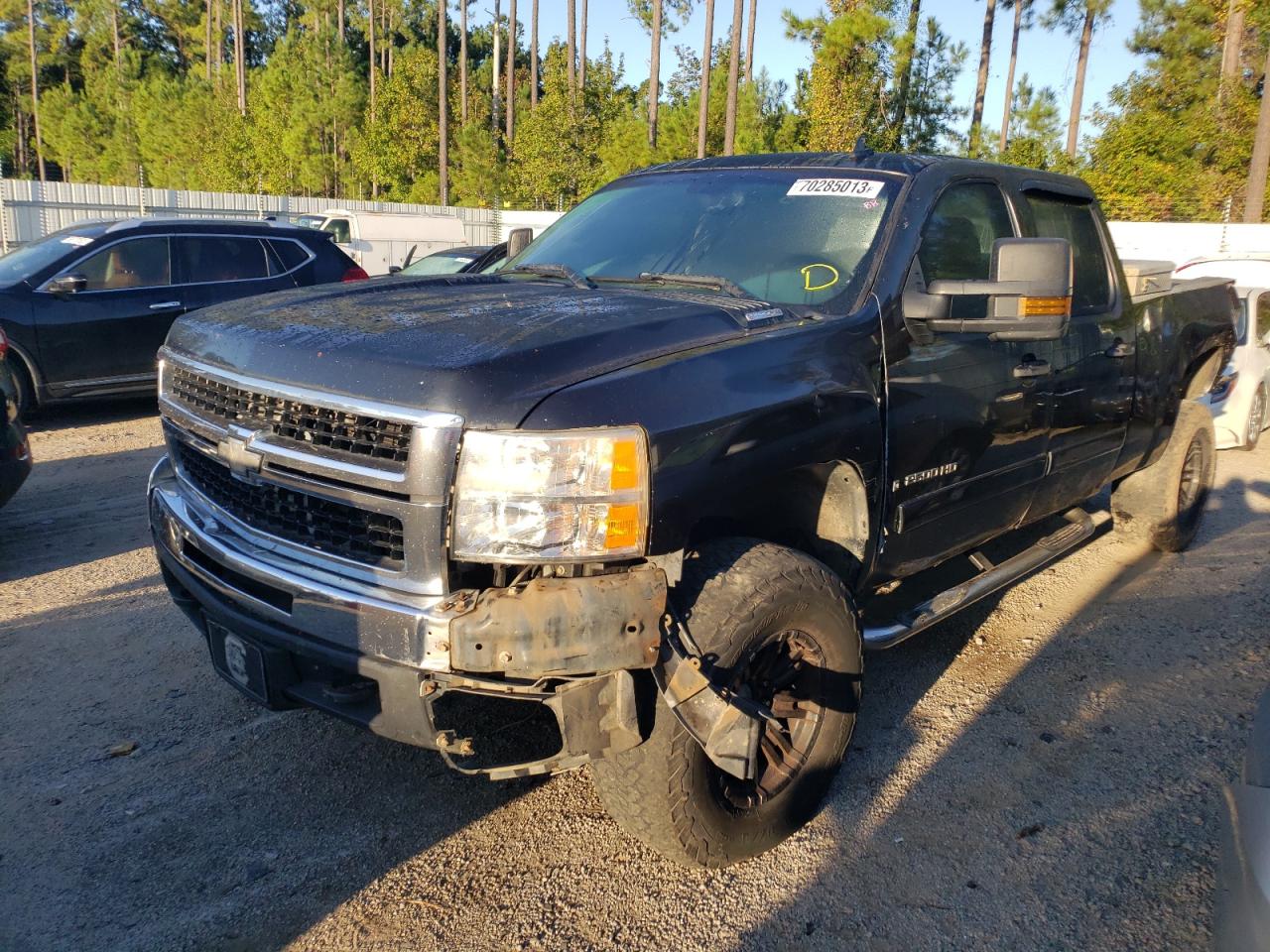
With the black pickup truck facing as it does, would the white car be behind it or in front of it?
behind

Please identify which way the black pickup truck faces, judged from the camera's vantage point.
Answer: facing the viewer and to the left of the viewer

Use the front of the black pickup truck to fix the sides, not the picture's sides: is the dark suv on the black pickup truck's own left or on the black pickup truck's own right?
on the black pickup truck's own right

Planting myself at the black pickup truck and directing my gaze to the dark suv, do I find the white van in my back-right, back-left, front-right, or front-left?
front-right

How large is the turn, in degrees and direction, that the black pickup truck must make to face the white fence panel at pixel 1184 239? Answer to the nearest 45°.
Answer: approximately 180°

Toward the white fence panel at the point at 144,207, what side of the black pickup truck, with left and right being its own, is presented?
right

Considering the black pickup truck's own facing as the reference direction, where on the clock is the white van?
The white van is roughly at 4 o'clock from the black pickup truck.
